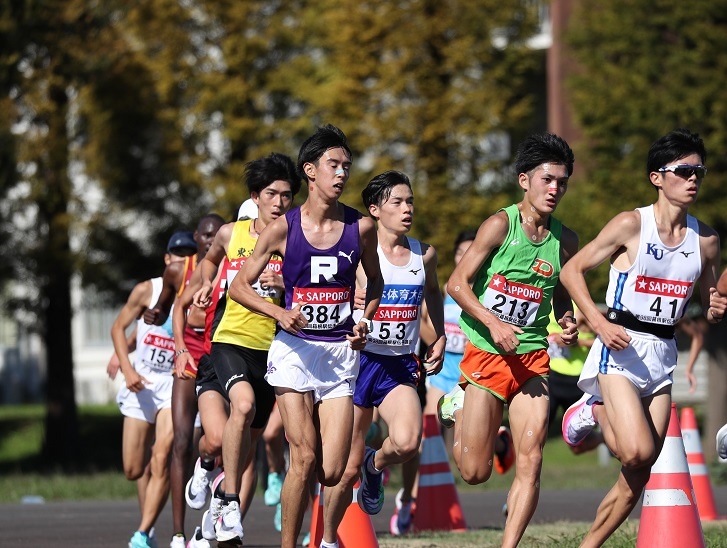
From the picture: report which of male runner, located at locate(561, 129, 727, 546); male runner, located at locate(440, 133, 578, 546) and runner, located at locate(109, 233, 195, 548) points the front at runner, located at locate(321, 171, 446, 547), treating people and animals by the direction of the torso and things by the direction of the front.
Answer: runner, located at locate(109, 233, 195, 548)

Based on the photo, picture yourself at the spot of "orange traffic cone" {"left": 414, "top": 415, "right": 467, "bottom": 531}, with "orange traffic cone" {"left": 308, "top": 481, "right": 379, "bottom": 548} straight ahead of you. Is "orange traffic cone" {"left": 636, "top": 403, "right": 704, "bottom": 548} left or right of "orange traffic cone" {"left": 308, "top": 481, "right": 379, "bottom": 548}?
left

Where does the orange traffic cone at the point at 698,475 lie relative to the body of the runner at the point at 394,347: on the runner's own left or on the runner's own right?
on the runner's own left

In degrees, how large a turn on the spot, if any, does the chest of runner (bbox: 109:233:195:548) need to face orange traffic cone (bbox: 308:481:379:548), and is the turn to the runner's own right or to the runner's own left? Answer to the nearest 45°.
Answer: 0° — they already face it

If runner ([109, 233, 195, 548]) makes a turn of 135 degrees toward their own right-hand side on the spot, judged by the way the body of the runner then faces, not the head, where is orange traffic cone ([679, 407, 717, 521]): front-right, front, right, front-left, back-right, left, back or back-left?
back

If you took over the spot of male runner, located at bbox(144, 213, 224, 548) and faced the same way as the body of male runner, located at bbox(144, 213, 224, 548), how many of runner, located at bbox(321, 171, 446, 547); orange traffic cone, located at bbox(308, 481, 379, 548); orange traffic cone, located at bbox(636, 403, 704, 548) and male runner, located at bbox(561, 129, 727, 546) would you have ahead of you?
4

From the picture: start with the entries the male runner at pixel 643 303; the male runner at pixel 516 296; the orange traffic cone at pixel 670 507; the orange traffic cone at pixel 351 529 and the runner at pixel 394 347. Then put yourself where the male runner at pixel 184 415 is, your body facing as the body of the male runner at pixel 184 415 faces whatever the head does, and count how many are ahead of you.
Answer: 5
